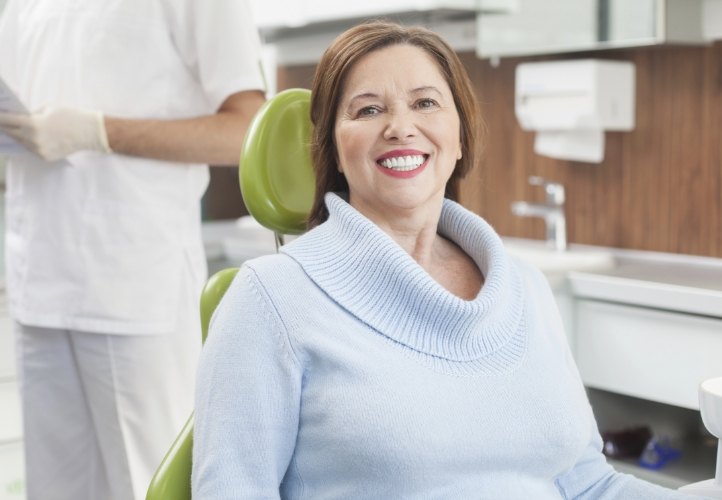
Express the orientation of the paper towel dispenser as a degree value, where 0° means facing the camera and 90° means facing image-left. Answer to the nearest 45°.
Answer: approximately 45°

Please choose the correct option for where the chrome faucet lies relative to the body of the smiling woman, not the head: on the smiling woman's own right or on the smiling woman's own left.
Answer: on the smiling woman's own left

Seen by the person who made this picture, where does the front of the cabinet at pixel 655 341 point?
facing the viewer and to the left of the viewer

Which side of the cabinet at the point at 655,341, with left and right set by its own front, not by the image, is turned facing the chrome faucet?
right

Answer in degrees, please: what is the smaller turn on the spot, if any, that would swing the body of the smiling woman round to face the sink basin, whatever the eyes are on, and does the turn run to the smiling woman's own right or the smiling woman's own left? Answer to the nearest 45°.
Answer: approximately 135° to the smiling woman's own left

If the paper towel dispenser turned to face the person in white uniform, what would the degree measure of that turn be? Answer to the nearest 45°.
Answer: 0° — it already faces them

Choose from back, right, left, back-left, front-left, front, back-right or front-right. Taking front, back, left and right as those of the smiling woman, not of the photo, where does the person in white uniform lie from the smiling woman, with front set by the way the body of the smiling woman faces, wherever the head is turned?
back

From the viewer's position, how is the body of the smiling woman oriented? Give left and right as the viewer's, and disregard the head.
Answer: facing the viewer and to the right of the viewer
